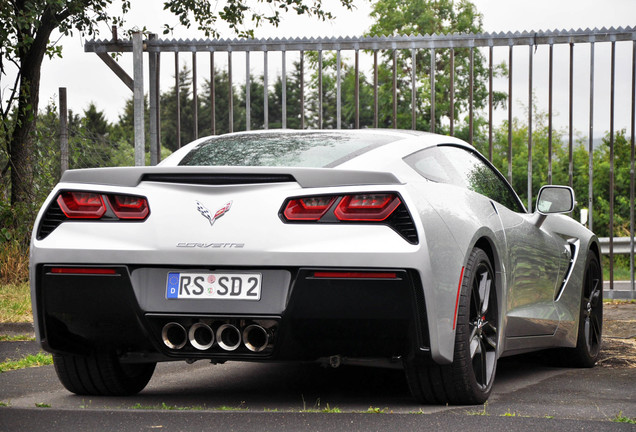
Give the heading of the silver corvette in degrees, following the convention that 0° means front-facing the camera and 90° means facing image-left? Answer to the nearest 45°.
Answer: approximately 225°

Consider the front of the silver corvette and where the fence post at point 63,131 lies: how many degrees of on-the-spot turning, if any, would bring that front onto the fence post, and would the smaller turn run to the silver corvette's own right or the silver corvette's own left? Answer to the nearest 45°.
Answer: approximately 45° to the silver corvette's own left
